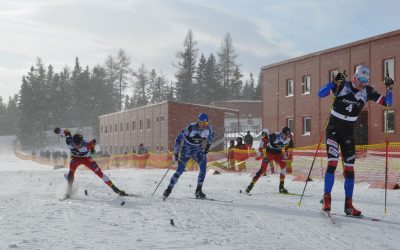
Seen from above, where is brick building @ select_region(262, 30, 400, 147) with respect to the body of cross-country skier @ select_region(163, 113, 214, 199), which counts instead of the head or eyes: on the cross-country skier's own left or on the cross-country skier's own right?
on the cross-country skier's own left

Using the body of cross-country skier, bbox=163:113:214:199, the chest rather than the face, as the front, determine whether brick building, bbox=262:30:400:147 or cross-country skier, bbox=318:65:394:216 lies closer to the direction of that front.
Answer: the cross-country skier

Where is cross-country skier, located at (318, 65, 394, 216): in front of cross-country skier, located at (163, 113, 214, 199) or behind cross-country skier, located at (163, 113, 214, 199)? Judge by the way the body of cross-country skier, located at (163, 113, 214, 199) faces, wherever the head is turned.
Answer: in front

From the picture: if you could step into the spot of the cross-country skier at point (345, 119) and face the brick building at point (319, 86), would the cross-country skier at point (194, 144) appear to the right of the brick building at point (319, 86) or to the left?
left
